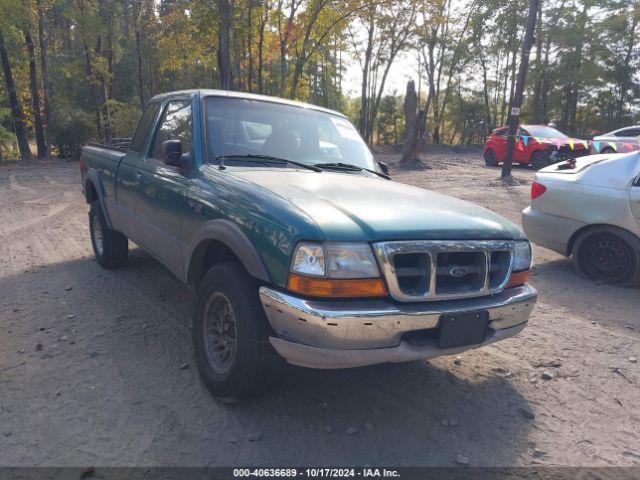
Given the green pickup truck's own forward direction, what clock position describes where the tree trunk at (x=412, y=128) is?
The tree trunk is roughly at 8 o'clock from the green pickup truck.

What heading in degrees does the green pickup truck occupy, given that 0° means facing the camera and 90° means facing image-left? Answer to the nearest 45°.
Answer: approximately 315°

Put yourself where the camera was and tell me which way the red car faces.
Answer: facing the viewer and to the right of the viewer

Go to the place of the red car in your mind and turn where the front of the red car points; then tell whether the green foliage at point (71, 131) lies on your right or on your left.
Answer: on your right

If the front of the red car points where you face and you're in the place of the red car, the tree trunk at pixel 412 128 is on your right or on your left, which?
on your right

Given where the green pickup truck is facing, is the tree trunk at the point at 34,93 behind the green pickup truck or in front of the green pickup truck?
behind

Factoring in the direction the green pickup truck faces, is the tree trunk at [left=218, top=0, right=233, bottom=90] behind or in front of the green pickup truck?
behind

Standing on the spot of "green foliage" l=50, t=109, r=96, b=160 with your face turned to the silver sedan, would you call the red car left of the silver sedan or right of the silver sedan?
left

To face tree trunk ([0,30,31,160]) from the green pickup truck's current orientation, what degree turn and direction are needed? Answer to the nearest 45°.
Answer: approximately 180°

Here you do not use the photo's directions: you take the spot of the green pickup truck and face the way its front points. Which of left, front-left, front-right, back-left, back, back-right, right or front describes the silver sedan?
left

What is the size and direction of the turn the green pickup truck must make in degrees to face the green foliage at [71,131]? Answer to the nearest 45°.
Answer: approximately 180°
